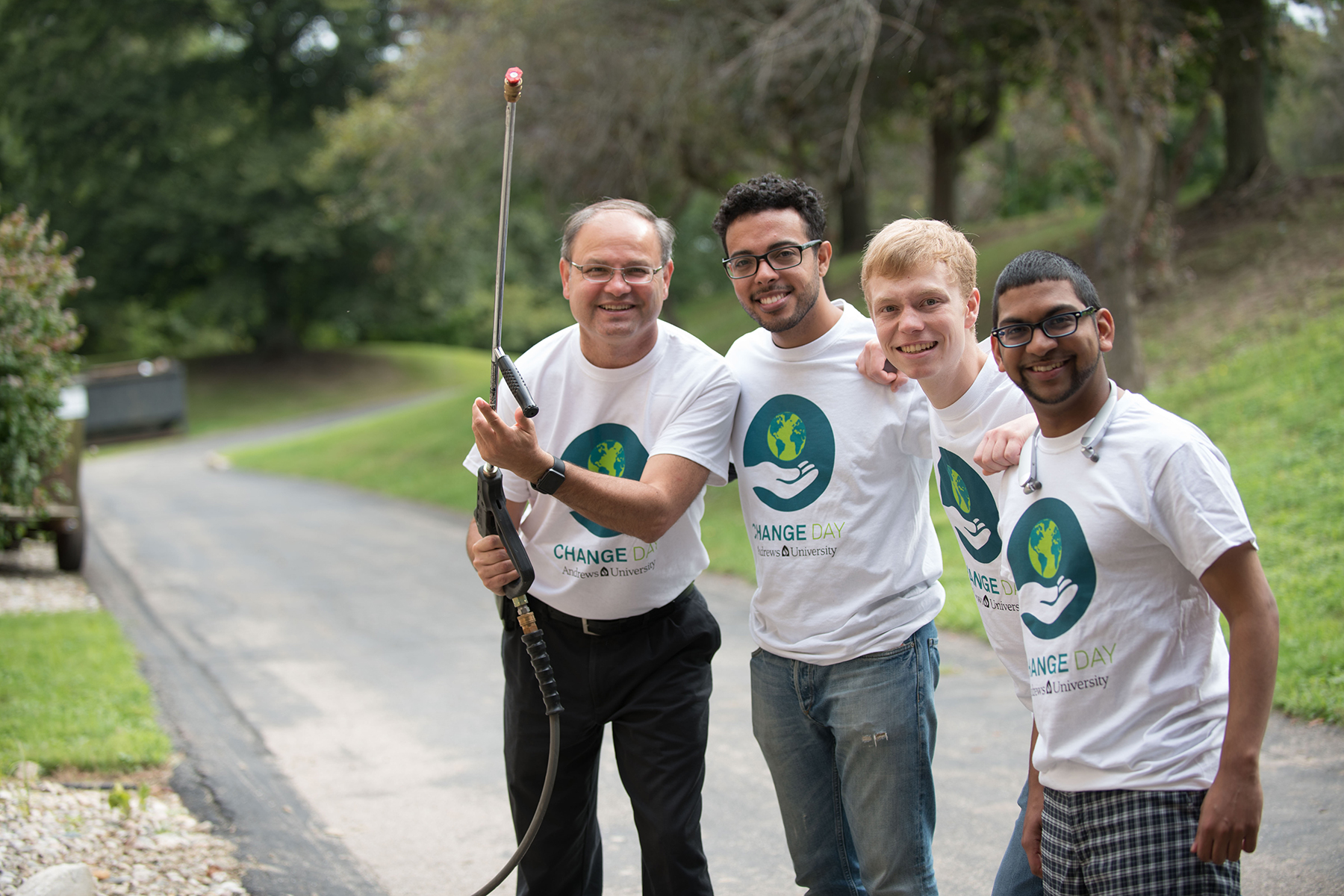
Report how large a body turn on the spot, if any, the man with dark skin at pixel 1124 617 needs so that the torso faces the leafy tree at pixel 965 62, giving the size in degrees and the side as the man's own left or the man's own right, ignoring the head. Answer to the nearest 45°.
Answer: approximately 135° to the man's own right

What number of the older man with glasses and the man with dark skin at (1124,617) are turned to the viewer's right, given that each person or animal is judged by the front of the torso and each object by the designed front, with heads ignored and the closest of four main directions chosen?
0

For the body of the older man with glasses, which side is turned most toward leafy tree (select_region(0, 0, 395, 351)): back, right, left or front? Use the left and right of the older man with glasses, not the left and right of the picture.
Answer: back

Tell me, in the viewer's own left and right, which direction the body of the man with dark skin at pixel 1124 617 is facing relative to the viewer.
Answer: facing the viewer and to the left of the viewer

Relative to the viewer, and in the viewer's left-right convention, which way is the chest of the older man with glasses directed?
facing the viewer

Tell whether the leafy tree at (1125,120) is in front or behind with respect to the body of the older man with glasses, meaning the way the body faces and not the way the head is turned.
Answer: behind

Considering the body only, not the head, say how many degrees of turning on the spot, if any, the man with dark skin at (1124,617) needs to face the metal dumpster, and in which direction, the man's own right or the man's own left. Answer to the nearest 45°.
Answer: approximately 90° to the man's own right

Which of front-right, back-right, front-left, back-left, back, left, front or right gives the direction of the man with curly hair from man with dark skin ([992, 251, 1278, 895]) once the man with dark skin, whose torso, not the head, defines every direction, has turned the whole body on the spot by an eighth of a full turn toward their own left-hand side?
back-right
